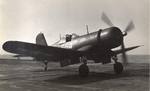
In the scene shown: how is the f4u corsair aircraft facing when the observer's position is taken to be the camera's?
facing the viewer and to the right of the viewer
